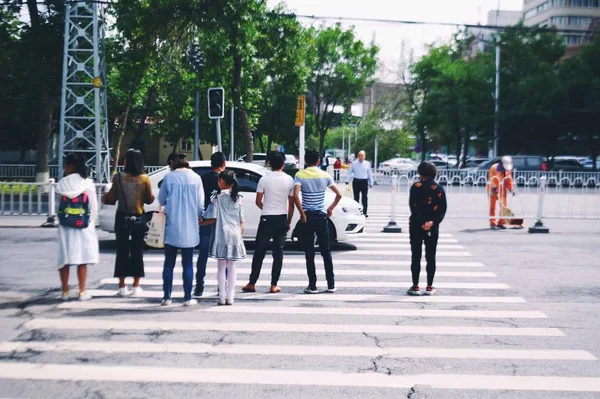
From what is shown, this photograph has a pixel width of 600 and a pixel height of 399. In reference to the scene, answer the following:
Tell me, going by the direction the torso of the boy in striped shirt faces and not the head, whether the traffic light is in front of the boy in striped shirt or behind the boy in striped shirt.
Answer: in front

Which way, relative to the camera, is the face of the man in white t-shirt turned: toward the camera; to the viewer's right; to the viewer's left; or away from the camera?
away from the camera

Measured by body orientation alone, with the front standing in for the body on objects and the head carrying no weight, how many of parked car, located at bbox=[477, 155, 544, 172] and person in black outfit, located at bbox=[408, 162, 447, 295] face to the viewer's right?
0

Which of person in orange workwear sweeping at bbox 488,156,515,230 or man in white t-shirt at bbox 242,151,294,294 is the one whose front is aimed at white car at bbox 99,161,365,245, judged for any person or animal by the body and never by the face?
the man in white t-shirt

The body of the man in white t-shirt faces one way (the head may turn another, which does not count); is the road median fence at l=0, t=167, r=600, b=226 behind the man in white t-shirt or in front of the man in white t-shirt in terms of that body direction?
in front

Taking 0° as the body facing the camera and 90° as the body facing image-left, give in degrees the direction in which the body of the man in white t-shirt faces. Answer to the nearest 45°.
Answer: approximately 180°

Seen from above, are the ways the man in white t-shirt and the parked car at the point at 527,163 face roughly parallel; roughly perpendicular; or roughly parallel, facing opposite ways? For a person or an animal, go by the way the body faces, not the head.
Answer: roughly perpendicular

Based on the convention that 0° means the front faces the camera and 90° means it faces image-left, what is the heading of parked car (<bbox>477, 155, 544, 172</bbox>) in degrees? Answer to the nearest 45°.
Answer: approximately 90°

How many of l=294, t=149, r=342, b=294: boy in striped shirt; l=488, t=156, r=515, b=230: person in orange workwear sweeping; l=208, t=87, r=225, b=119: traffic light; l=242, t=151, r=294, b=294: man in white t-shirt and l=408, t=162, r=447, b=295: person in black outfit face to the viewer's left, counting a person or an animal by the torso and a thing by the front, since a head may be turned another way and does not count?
0

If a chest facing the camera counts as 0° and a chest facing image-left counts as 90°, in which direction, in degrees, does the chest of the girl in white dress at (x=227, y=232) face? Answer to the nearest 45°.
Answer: approximately 135°

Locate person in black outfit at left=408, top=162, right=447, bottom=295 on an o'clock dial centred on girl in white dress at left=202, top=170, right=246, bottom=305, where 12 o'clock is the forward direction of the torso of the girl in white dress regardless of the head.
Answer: The person in black outfit is roughly at 4 o'clock from the girl in white dress.

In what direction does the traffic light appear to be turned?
toward the camera

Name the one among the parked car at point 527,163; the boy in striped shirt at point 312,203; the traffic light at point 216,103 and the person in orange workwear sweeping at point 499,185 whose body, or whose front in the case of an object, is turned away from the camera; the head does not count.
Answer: the boy in striped shirt

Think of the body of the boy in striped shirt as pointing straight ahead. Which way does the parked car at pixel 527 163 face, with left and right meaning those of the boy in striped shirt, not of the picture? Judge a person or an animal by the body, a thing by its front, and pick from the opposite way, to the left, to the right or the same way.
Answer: to the left

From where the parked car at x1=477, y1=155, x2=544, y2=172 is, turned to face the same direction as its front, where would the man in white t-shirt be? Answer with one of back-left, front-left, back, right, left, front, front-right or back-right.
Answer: left

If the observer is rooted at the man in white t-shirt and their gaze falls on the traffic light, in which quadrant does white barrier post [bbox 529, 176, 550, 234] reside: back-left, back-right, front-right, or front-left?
front-right

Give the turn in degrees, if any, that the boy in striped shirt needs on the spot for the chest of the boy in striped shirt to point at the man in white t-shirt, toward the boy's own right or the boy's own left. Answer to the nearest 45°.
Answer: approximately 135° to the boy's own left
